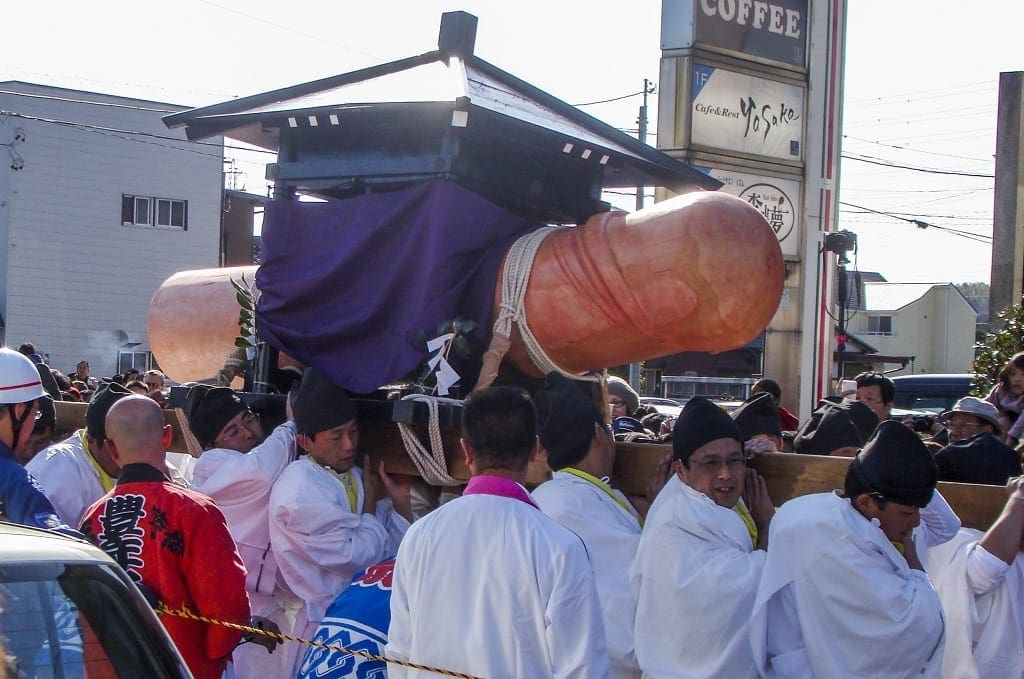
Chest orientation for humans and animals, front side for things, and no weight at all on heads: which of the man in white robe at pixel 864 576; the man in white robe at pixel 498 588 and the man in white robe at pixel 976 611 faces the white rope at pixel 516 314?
the man in white robe at pixel 498 588

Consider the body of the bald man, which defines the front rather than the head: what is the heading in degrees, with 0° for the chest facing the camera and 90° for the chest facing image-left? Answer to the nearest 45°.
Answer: approximately 225°

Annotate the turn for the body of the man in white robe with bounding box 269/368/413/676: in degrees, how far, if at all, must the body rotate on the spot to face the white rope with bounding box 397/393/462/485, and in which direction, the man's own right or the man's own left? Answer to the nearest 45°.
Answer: approximately 45° to the man's own left

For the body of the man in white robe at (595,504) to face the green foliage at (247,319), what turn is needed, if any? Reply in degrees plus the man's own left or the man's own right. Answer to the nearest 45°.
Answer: approximately 90° to the man's own left

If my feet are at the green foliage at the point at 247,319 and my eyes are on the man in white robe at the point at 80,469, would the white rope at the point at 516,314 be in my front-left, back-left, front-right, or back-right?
back-left

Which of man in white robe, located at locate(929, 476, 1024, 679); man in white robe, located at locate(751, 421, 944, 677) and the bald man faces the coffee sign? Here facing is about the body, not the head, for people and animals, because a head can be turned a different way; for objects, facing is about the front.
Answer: the bald man

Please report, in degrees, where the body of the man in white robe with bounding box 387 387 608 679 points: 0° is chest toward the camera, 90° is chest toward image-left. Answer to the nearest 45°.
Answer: approximately 180°

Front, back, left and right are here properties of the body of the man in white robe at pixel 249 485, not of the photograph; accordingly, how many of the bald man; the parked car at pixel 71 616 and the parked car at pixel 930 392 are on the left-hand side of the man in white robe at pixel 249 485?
1
